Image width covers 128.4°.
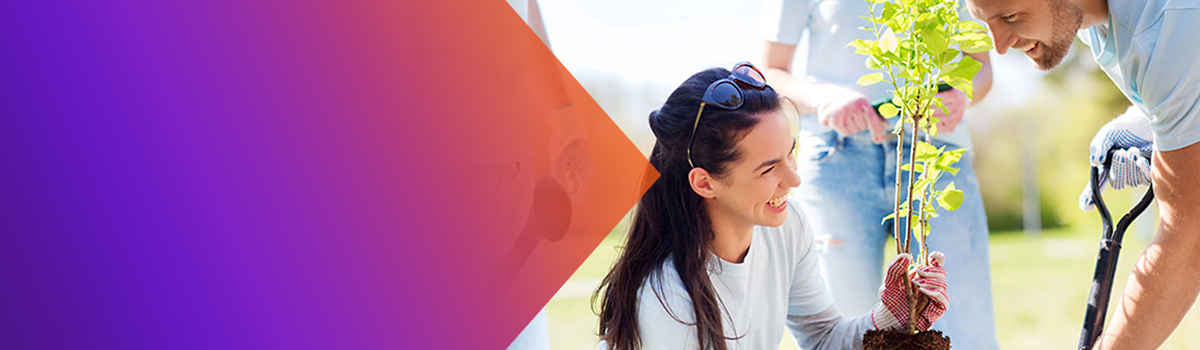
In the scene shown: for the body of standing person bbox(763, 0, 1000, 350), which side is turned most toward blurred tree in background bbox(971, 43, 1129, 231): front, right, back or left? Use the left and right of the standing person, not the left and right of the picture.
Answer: back

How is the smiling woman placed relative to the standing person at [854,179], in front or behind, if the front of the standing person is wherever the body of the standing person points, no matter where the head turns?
in front

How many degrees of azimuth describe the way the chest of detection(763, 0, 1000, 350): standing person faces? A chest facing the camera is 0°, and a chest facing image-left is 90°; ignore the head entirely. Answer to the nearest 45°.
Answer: approximately 0°
